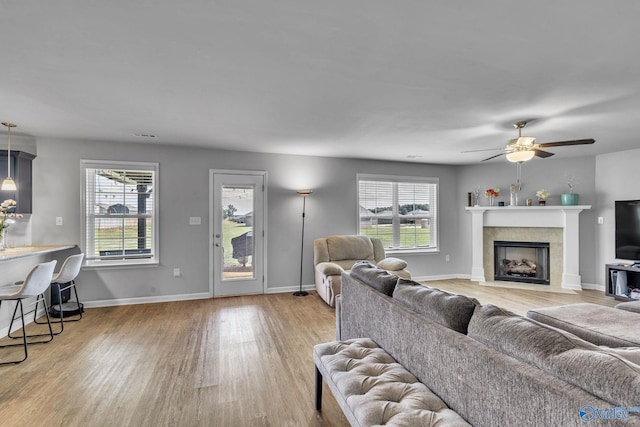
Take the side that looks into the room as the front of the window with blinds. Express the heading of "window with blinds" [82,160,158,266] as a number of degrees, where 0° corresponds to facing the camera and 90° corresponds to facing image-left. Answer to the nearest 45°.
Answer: approximately 0°

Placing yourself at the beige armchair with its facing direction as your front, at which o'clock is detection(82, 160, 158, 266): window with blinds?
The window with blinds is roughly at 4 o'clock from the beige armchair.

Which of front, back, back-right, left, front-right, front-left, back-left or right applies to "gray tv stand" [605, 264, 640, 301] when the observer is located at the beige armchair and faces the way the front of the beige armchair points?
front-left

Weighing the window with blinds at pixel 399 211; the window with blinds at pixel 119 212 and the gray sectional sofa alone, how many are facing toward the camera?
2

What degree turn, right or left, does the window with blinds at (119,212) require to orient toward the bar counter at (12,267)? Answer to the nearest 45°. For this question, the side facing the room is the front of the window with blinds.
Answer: approximately 45° to its right

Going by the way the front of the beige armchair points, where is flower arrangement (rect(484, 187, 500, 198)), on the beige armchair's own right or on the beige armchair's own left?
on the beige armchair's own left

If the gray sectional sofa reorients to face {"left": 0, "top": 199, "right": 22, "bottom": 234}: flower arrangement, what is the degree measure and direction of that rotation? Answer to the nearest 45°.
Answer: approximately 135° to its left

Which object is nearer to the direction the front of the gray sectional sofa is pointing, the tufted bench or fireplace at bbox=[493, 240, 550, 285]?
the fireplace
